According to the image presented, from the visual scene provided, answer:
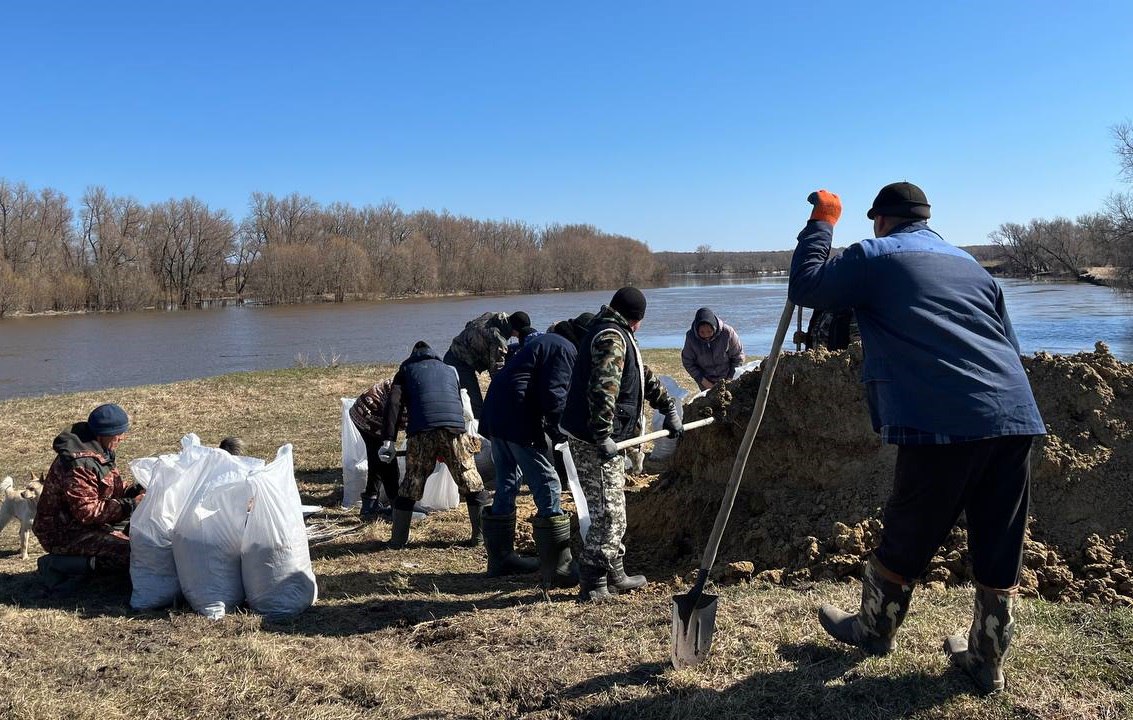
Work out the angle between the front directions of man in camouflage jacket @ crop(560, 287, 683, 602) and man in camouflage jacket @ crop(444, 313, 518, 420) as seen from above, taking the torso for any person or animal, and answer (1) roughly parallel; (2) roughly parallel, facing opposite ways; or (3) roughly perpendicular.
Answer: roughly parallel

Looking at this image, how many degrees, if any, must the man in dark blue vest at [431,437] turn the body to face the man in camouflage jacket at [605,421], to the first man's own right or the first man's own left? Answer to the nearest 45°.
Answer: approximately 135° to the first man's own right

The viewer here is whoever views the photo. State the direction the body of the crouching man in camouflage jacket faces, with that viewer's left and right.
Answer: facing to the right of the viewer

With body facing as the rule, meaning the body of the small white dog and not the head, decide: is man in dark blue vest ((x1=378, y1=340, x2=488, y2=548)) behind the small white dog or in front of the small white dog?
in front

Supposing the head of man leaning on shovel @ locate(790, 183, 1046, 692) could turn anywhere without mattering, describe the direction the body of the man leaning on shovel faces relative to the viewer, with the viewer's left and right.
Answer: facing away from the viewer and to the left of the viewer

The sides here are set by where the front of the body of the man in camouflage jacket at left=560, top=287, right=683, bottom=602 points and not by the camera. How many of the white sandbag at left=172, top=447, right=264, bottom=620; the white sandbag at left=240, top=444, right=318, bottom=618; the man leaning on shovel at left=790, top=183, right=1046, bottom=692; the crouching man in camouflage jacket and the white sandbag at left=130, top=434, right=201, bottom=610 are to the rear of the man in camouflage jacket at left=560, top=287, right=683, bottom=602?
4

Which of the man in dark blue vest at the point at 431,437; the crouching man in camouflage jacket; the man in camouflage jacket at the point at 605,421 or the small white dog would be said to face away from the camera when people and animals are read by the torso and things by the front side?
the man in dark blue vest

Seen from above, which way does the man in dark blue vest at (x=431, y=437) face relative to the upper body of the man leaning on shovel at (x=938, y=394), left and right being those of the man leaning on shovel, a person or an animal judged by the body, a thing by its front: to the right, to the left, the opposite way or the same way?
the same way

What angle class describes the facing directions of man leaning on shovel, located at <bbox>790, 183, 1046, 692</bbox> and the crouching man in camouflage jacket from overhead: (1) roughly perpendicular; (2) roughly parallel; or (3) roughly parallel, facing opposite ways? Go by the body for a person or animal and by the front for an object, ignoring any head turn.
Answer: roughly perpendicular

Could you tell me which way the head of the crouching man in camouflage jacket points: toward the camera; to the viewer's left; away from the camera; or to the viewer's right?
to the viewer's right

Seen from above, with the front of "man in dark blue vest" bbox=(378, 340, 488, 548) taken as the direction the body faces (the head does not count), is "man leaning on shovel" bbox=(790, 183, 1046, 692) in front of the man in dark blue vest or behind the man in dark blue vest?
behind

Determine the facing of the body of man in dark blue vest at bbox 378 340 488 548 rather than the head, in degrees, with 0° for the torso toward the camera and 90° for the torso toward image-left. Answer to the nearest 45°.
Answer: approximately 180°

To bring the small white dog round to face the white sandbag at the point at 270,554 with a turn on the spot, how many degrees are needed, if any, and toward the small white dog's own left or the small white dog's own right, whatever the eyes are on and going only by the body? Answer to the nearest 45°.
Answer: approximately 45° to the small white dog's own right

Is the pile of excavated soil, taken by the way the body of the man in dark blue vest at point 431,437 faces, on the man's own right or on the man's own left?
on the man's own right

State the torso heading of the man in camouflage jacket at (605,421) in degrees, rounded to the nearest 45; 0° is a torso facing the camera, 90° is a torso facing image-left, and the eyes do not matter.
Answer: approximately 270°

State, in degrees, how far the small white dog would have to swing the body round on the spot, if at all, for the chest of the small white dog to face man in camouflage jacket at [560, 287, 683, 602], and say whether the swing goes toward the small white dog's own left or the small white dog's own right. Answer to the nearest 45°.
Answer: approximately 45° to the small white dog's own right

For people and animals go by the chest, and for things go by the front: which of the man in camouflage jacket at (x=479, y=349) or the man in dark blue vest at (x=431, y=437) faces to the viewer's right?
the man in camouflage jacket

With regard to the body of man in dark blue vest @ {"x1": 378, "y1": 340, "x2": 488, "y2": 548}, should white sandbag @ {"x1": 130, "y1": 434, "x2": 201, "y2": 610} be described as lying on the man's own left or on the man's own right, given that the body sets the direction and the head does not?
on the man's own left

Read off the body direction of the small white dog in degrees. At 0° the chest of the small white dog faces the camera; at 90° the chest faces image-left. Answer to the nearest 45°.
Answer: approximately 270°
